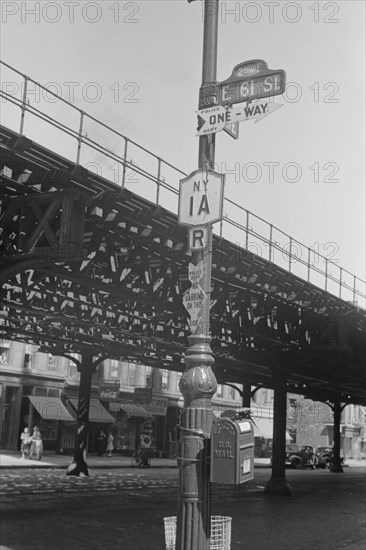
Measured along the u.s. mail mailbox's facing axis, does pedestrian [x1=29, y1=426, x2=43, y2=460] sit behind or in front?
behind

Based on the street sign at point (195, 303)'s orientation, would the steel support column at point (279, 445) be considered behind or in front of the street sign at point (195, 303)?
behind

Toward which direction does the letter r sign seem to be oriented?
toward the camera

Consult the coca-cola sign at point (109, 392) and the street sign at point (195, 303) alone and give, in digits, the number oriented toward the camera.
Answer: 2

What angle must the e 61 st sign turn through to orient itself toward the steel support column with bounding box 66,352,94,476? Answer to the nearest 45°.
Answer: approximately 135° to its right

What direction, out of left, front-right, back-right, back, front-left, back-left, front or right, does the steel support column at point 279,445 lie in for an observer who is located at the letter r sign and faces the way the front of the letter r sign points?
back

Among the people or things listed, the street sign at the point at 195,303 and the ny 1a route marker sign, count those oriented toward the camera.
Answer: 2

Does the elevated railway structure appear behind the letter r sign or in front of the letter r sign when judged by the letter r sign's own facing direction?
behind

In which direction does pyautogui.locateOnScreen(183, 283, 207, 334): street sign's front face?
toward the camera
